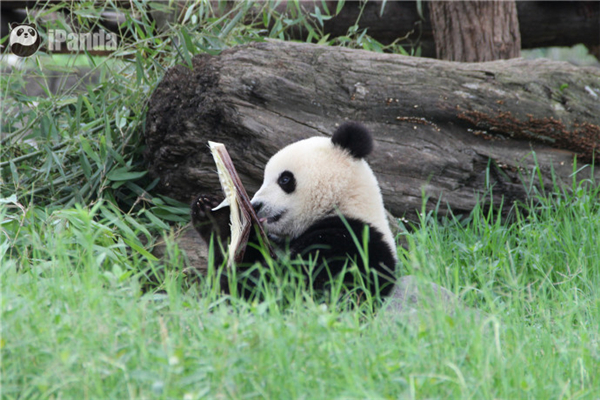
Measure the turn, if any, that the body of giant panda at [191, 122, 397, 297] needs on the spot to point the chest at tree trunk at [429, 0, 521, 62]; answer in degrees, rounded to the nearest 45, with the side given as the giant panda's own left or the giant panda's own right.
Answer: approximately 135° to the giant panda's own right
